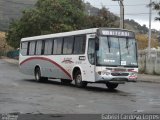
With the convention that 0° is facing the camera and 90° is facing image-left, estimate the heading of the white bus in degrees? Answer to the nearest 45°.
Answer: approximately 315°

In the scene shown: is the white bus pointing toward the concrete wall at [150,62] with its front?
no
